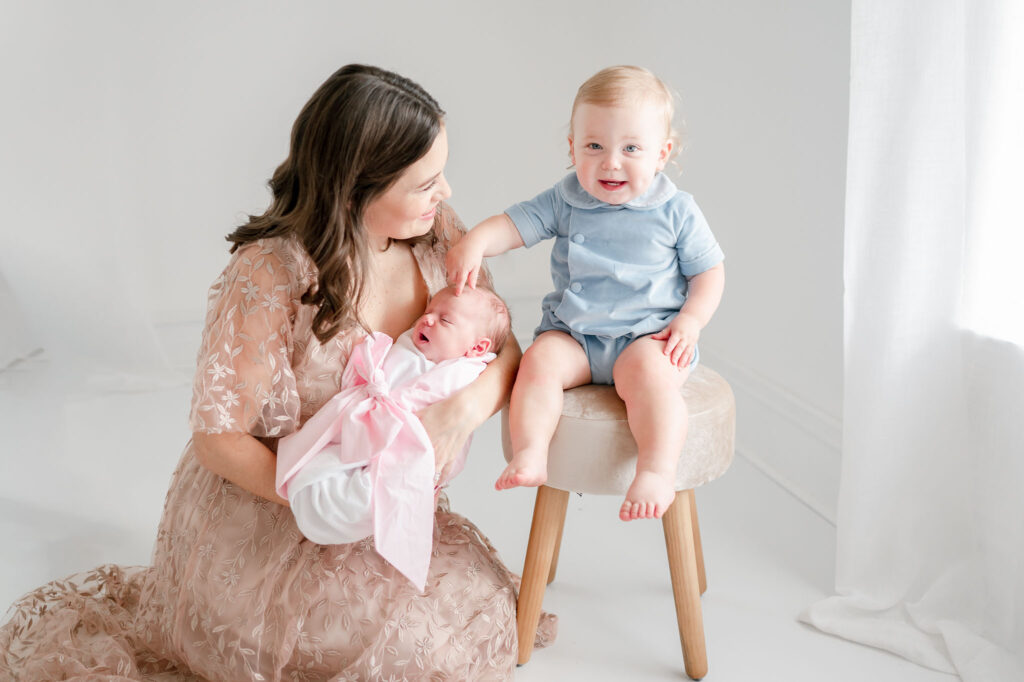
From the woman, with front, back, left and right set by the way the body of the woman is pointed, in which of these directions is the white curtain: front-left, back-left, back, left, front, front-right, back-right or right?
front-left

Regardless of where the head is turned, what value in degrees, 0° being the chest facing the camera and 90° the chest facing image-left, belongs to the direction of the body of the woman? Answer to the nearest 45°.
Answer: approximately 315°
